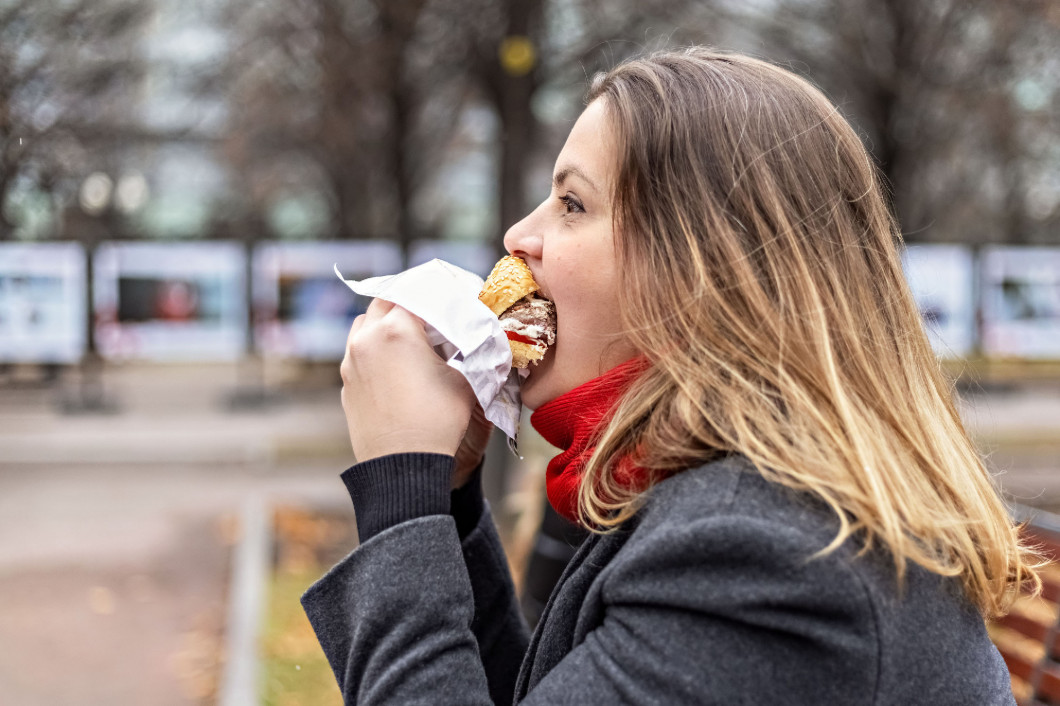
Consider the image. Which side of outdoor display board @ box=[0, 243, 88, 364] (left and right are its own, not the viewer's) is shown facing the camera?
front

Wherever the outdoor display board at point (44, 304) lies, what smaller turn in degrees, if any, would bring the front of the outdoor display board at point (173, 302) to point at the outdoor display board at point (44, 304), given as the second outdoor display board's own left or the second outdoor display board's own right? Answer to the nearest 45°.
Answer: approximately 45° to the second outdoor display board's own right

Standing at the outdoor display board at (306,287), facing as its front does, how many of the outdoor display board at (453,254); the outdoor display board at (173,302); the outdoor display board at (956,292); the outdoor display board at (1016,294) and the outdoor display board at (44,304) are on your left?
3

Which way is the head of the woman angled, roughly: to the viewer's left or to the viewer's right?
to the viewer's left

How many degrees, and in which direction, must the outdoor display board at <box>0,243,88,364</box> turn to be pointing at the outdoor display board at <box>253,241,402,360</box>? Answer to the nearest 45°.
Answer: approximately 90° to its left

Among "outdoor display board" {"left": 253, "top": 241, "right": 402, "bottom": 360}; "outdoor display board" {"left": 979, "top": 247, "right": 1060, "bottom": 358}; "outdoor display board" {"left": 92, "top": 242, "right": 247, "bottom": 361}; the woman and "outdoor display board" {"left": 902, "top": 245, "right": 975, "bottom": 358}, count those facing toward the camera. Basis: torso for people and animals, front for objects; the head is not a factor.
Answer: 4

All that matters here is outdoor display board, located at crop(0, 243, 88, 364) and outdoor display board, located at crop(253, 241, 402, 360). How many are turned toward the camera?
2

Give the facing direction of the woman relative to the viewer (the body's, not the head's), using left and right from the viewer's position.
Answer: facing to the left of the viewer

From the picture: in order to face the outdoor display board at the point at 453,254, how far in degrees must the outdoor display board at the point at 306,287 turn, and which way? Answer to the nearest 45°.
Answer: approximately 90° to its left

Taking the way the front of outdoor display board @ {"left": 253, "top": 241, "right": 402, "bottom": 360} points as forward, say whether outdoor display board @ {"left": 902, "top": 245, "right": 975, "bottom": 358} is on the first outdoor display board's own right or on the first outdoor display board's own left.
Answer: on the first outdoor display board's own left

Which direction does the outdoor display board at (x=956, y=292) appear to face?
toward the camera

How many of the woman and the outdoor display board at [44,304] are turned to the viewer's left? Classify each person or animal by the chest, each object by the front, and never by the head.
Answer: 1
